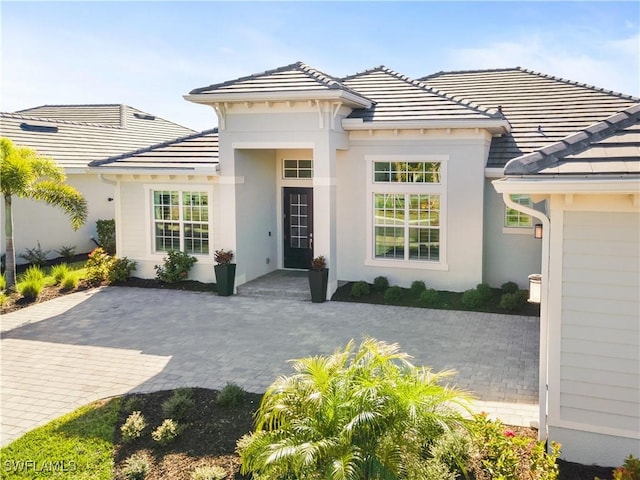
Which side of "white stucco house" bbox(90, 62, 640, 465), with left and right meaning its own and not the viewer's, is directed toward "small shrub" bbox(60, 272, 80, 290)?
right

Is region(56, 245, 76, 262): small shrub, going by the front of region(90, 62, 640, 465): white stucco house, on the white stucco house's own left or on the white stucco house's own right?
on the white stucco house's own right

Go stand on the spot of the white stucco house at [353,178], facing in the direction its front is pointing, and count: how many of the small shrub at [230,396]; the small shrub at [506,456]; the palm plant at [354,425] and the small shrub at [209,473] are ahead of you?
4

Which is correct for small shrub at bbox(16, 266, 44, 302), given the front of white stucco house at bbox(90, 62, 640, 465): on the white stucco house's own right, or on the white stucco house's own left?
on the white stucco house's own right

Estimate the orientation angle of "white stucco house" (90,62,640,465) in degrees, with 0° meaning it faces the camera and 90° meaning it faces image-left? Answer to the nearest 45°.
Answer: approximately 0°

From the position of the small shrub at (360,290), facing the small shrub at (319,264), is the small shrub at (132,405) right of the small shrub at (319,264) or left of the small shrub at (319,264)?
left

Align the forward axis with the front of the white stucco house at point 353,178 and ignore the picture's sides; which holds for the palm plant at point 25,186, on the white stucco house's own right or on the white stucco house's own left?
on the white stucco house's own right

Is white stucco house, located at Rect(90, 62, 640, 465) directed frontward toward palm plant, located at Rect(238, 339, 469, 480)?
yes

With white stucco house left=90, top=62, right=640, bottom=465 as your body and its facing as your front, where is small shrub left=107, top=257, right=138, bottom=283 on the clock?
The small shrub is roughly at 3 o'clock from the white stucco house.

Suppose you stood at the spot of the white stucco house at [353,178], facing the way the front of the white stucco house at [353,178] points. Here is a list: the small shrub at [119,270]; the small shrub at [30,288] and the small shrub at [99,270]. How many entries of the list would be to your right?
3
